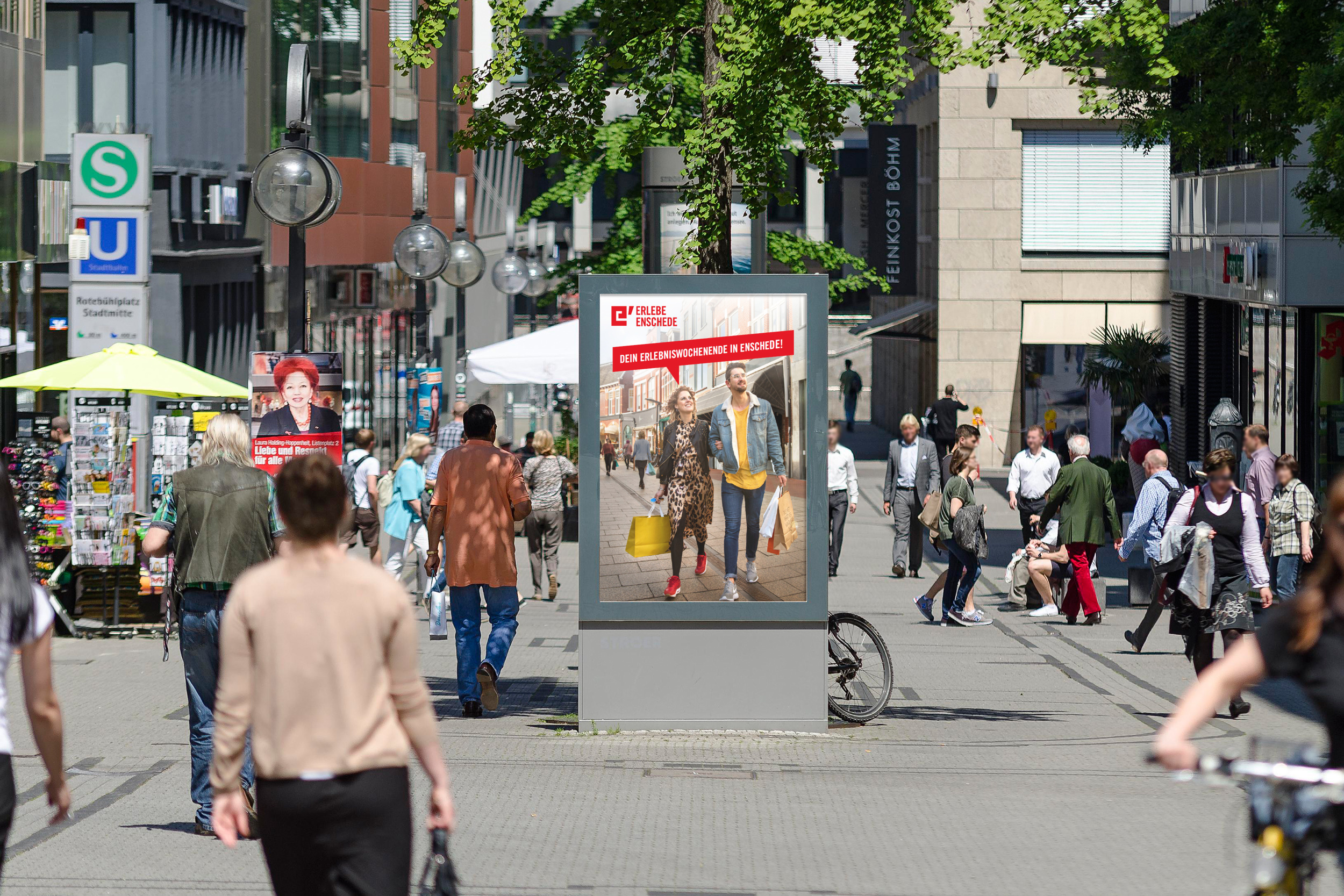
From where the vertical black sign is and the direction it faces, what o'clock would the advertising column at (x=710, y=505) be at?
The advertising column is roughly at 12 o'clock from the vertical black sign.

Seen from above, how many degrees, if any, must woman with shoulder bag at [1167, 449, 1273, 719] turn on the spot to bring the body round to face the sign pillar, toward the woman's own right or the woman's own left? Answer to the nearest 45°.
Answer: approximately 90° to the woman's own right

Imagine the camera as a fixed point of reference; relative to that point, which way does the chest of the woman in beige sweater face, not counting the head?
away from the camera

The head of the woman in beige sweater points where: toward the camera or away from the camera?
away from the camera

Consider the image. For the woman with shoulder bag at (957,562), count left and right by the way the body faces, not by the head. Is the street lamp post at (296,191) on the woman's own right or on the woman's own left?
on the woman's own right

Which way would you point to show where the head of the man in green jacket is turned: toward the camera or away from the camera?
away from the camera

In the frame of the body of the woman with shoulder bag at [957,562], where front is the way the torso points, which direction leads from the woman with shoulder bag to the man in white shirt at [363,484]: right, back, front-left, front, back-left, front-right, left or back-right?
back

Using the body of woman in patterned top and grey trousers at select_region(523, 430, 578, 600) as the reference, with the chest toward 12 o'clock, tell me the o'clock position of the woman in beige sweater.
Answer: The woman in beige sweater is roughly at 6 o'clock from the woman in patterned top and grey trousers.

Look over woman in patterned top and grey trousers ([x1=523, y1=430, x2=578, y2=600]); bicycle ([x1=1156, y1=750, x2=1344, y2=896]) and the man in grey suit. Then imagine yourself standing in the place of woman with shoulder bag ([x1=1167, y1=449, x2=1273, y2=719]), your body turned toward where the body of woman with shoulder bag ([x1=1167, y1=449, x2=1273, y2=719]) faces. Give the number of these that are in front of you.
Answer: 1

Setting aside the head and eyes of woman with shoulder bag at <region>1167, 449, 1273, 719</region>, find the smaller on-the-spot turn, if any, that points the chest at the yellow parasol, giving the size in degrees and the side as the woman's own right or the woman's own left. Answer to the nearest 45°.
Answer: approximately 90° to the woman's own right

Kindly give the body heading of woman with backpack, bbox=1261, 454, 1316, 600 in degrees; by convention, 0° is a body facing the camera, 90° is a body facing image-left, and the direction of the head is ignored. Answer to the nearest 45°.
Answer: approximately 45°

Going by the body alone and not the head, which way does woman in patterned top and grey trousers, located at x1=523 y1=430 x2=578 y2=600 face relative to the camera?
away from the camera

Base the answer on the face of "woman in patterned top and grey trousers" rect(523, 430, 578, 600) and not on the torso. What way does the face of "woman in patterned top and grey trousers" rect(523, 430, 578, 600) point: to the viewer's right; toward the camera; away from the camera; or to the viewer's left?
away from the camera

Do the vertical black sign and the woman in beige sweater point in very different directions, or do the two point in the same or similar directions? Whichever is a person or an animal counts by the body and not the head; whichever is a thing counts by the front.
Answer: very different directions

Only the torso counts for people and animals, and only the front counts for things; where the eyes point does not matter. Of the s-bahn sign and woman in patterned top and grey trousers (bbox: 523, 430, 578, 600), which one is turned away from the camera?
the woman in patterned top and grey trousers
